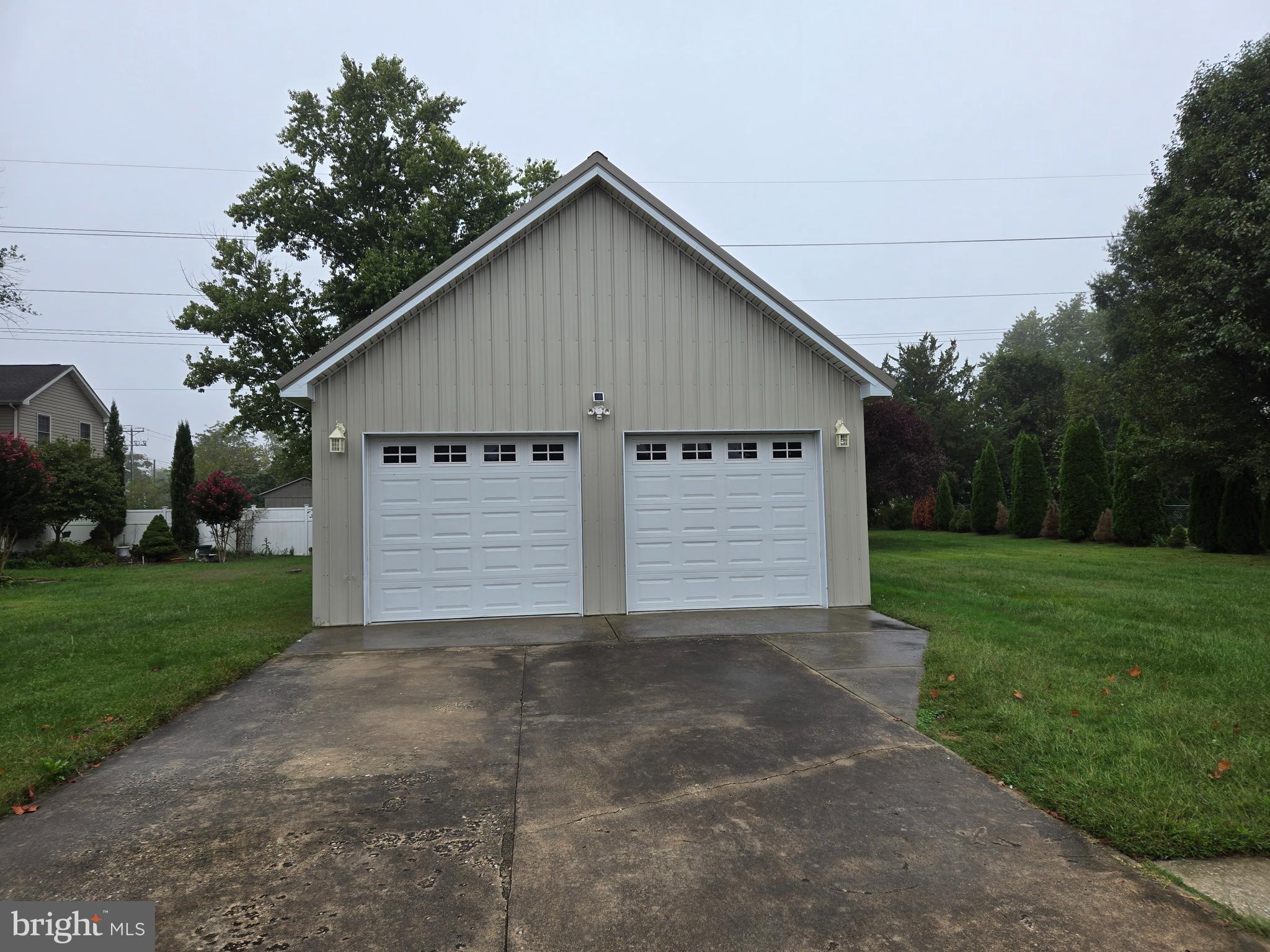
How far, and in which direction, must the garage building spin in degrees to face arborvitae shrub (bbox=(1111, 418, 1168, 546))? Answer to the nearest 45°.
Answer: approximately 135° to its left

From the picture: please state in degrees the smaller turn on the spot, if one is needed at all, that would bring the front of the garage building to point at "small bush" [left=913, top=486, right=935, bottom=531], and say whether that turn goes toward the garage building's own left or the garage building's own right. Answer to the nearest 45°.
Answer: approximately 135° to the garage building's own left

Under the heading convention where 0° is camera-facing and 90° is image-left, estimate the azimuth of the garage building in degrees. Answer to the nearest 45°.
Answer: approximately 0°

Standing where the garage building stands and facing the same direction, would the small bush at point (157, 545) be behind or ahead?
behind

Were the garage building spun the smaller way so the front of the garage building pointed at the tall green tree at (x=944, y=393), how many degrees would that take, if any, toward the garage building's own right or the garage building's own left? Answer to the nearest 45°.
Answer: approximately 135° to the garage building's own left

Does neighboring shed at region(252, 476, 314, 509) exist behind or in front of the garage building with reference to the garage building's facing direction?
behind

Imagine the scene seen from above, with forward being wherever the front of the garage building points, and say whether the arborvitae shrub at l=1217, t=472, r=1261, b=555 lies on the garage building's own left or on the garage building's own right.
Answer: on the garage building's own left

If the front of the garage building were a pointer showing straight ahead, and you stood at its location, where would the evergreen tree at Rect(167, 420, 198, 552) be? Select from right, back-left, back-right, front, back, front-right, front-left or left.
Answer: back-right

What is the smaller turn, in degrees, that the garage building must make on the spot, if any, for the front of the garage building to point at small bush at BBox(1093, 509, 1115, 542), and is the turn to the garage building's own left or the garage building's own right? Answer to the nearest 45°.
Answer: approximately 135° to the garage building's own left

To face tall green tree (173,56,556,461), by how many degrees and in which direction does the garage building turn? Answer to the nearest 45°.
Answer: approximately 135° to its right

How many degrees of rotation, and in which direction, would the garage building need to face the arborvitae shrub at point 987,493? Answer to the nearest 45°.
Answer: approximately 135° to its left
